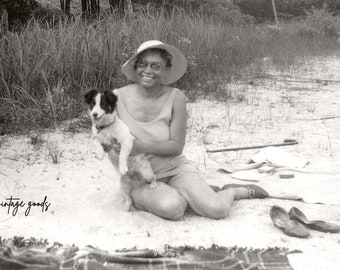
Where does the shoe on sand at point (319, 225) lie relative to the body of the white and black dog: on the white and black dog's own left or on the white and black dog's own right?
on the white and black dog's own left

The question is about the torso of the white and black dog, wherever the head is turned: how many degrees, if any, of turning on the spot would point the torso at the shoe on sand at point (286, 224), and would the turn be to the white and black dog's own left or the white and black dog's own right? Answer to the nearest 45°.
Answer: approximately 135° to the white and black dog's own left

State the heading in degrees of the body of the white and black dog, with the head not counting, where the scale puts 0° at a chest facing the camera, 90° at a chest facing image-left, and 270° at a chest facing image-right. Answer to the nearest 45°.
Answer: approximately 45°

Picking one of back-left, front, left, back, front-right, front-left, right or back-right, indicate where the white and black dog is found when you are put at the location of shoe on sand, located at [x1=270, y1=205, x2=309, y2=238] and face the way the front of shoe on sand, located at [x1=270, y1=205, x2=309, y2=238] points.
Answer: back-right

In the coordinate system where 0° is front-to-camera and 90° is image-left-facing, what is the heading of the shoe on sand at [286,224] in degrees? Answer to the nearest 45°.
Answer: approximately 315°

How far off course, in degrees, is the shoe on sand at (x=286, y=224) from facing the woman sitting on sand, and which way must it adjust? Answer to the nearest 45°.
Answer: approximately 135° to its right

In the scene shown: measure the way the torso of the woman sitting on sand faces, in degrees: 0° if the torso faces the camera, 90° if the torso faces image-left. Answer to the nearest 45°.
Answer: approximately 0°

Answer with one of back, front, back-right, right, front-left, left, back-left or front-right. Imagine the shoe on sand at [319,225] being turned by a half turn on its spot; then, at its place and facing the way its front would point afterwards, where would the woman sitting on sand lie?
front-left

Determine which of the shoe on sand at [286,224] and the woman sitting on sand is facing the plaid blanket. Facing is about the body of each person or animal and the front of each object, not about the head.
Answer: the woman sitting on sand

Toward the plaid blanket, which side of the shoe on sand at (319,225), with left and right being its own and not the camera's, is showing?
right
